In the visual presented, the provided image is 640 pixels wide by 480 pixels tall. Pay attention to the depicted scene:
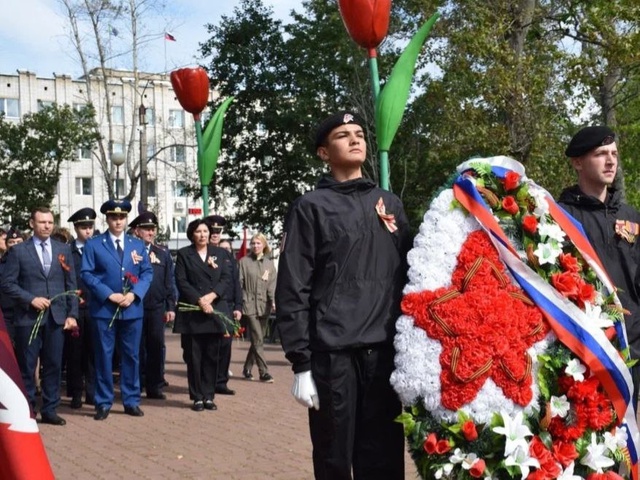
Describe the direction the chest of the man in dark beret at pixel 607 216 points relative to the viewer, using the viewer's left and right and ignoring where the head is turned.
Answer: facing the viewer and to the right of the viewer

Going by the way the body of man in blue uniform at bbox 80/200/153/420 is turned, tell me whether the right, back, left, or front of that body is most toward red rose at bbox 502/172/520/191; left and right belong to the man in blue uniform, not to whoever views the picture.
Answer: front

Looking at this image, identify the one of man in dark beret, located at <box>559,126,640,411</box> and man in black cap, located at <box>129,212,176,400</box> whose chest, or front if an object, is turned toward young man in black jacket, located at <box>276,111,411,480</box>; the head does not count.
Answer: the man in black cap

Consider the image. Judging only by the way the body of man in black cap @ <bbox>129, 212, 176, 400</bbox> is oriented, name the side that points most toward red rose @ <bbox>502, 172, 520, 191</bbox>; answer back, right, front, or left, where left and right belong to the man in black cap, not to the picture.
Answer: front

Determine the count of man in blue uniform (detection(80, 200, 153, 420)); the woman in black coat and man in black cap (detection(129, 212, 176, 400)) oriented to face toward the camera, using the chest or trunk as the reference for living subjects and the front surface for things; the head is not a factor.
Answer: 3

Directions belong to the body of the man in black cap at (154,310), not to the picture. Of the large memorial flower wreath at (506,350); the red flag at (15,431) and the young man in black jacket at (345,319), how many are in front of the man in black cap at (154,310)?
3

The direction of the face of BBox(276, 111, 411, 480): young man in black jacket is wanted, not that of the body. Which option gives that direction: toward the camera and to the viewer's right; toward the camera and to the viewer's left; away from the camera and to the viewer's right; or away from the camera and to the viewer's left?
toward the camera and to the viewer's right

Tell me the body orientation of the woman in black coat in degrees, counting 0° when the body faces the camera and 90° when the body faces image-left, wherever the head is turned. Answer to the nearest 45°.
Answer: approximately 0°
